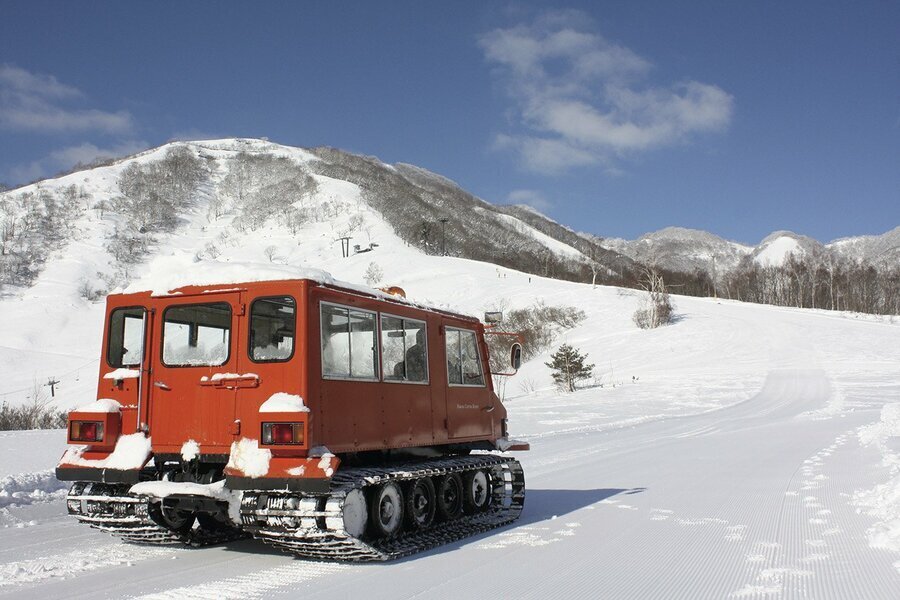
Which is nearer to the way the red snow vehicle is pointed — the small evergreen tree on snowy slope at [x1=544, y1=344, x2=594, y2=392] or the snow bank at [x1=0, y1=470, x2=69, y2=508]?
the small evergreen tree on snowy slope

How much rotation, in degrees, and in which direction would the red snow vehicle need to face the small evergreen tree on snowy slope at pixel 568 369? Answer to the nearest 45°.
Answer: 0° — it already faces it

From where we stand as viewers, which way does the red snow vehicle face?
facing away from the viewer and to the right of the viewer

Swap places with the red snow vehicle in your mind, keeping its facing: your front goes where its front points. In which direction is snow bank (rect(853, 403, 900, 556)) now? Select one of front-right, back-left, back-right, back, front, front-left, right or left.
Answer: front-right

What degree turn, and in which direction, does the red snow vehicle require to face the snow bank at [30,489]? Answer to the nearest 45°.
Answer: approximately 90° to its left
